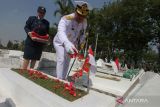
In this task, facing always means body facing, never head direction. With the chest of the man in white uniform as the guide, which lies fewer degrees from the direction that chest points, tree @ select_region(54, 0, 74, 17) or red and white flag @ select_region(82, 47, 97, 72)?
the red and white flag

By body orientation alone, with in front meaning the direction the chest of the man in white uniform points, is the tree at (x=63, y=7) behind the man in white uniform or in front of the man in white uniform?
behind

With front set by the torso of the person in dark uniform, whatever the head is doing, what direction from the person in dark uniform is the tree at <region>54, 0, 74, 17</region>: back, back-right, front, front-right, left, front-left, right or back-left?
back-left

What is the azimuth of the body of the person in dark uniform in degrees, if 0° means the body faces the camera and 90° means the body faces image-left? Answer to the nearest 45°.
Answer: approximately 315°

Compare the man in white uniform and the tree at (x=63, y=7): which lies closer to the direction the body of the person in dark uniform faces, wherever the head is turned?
the man in white uniform
